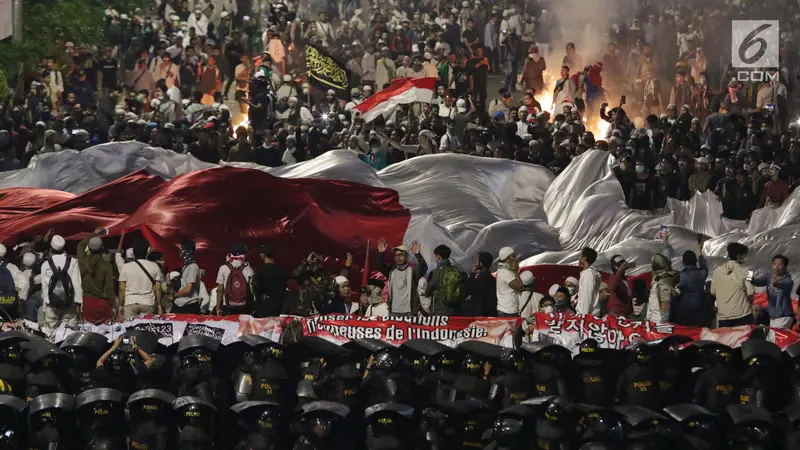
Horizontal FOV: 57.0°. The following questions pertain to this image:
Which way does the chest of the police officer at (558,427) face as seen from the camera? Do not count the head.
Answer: away from the camera

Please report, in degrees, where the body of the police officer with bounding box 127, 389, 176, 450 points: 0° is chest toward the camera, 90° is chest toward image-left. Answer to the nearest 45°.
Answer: approximately 180°

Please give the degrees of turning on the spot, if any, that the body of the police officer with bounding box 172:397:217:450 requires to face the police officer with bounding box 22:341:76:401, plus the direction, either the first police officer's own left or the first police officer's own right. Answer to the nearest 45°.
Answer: approximately 45° to the first police officer's own left

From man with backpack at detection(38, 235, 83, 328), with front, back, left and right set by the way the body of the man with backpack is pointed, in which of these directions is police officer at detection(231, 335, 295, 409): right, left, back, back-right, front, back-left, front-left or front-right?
back-right

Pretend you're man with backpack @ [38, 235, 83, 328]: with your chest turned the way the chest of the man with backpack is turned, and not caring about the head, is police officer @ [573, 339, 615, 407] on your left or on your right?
on your right

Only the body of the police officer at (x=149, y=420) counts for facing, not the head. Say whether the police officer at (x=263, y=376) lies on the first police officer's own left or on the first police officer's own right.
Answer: on the first police officer's own right

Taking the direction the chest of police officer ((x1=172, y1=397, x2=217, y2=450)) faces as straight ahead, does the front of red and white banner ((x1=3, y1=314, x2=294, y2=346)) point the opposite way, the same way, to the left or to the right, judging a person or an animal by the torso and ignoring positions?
the opposite way

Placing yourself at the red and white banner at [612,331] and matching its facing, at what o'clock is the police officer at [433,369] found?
The police officer is roughly at 2 o'clock from the red and white banner.

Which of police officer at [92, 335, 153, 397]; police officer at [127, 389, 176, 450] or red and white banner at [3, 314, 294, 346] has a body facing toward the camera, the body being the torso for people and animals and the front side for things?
the red and white banner

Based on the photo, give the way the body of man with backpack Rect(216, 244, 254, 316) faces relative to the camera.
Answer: away from the camera

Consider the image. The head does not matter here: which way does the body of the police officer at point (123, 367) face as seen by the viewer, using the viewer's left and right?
facing away from the viewer

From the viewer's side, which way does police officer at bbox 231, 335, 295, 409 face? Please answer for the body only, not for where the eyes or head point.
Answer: away from the camera

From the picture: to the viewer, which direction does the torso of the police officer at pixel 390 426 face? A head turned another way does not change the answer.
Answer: away from the camera

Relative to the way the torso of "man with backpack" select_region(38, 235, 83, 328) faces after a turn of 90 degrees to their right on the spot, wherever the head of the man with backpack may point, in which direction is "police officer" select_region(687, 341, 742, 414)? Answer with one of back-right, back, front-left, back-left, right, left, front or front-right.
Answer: front-right
